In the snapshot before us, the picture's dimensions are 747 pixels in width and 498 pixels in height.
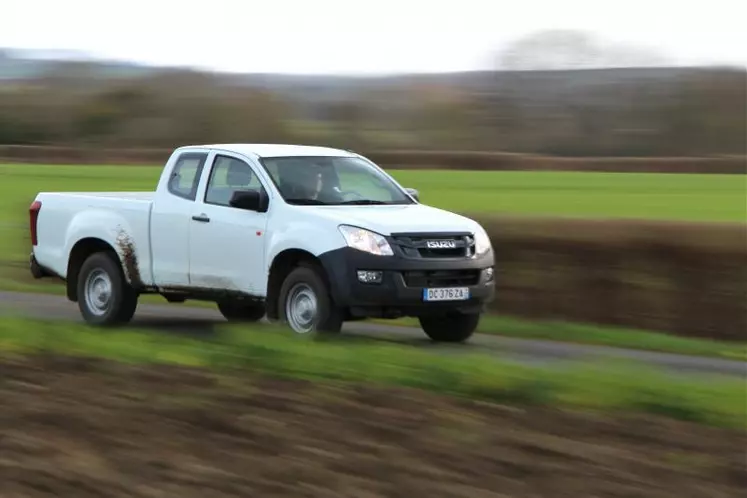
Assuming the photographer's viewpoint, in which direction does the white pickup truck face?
facing the viewer and to the right of the viewer
